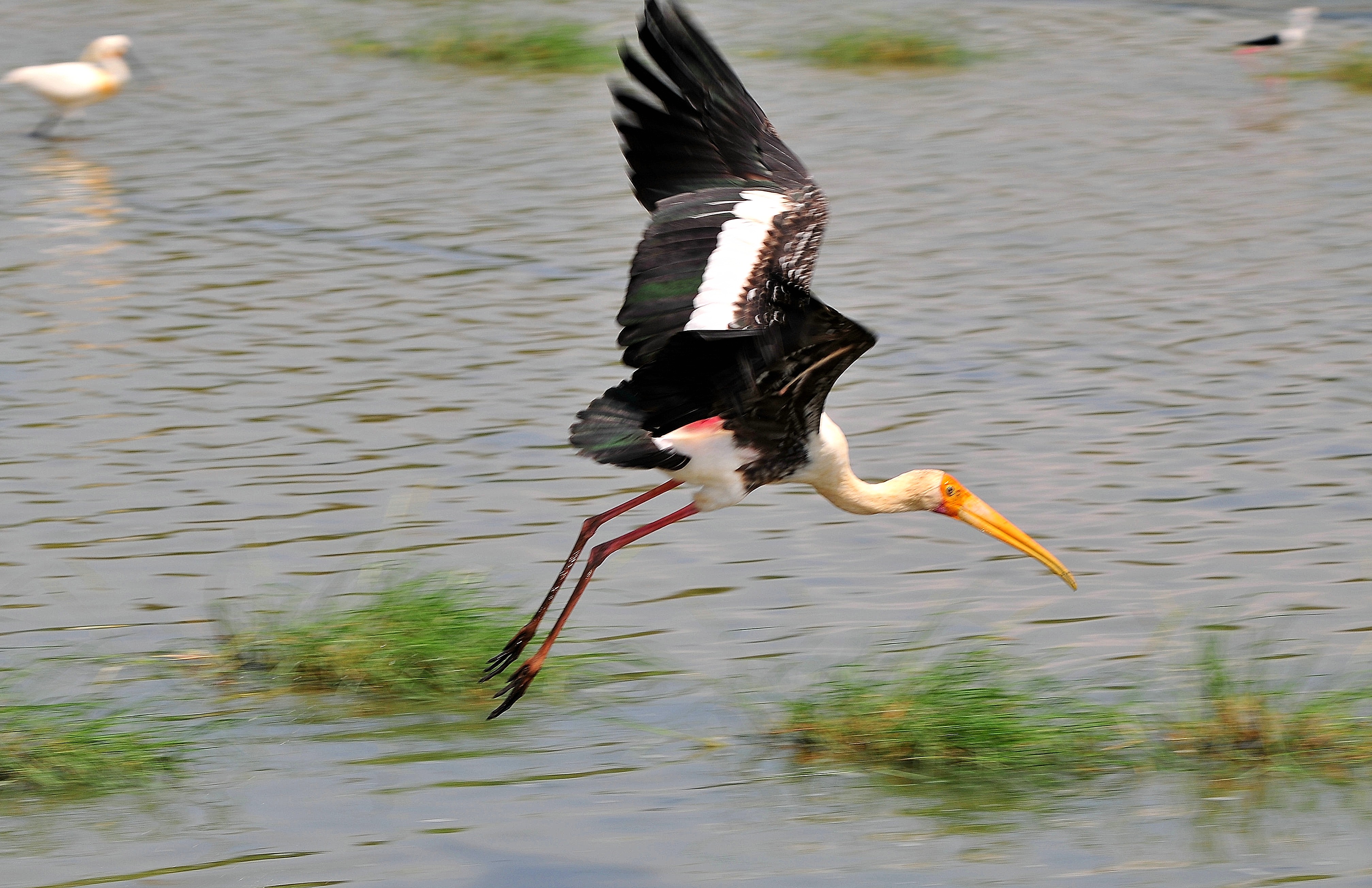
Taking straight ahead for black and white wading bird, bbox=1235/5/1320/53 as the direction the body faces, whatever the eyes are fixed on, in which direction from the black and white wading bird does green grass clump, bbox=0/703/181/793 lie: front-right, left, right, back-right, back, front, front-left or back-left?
right

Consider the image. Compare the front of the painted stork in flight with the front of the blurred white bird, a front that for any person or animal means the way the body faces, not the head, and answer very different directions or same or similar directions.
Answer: same or similar directions

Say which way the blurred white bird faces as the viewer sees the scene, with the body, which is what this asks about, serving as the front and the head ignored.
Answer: to the viewer's right

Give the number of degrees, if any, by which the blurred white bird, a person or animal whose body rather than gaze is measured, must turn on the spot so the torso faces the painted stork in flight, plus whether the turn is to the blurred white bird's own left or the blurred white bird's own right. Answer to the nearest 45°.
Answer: approximately 90° to the blurred white bird's own right

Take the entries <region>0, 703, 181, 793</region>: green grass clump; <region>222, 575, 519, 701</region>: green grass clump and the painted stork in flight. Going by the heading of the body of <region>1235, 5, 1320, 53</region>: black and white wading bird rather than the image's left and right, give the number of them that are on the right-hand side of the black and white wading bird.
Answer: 3

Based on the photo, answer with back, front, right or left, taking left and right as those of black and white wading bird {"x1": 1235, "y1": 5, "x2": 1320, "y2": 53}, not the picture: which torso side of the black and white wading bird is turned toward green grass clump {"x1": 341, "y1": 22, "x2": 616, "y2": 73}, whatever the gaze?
back

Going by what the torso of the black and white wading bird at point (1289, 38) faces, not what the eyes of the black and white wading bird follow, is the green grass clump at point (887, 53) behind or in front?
behind

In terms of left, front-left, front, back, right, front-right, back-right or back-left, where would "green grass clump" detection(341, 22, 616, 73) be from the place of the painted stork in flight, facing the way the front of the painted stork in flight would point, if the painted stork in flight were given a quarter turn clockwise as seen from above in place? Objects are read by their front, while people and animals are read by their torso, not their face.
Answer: back

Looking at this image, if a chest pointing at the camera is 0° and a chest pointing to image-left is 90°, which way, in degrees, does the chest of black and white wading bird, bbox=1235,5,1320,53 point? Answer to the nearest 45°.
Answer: approximately 270°

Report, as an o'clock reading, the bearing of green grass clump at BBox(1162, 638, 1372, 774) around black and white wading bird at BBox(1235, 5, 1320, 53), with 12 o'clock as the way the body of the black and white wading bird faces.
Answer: The green grass clump is roughly at 3 o'clock from the black and white wading bird.

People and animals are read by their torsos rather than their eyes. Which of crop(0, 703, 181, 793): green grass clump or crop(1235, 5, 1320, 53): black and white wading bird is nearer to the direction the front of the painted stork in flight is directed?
the black and white wading bird

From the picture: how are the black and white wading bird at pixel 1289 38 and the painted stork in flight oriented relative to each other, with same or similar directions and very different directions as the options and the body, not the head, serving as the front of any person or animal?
same or similar directions

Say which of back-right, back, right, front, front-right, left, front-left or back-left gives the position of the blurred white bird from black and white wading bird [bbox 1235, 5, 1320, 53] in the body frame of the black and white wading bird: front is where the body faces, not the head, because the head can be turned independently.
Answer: back-right

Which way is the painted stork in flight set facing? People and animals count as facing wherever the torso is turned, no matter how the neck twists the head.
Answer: to the viewer's right

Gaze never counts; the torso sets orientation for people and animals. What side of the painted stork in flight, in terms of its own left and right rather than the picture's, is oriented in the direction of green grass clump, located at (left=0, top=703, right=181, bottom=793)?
back

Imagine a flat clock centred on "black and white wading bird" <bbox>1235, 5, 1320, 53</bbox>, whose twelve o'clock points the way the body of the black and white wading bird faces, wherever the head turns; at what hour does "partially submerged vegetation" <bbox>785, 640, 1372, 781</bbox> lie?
The partially submerged vegetation is roughly at 3 o'clock from the black and white wading bird.
